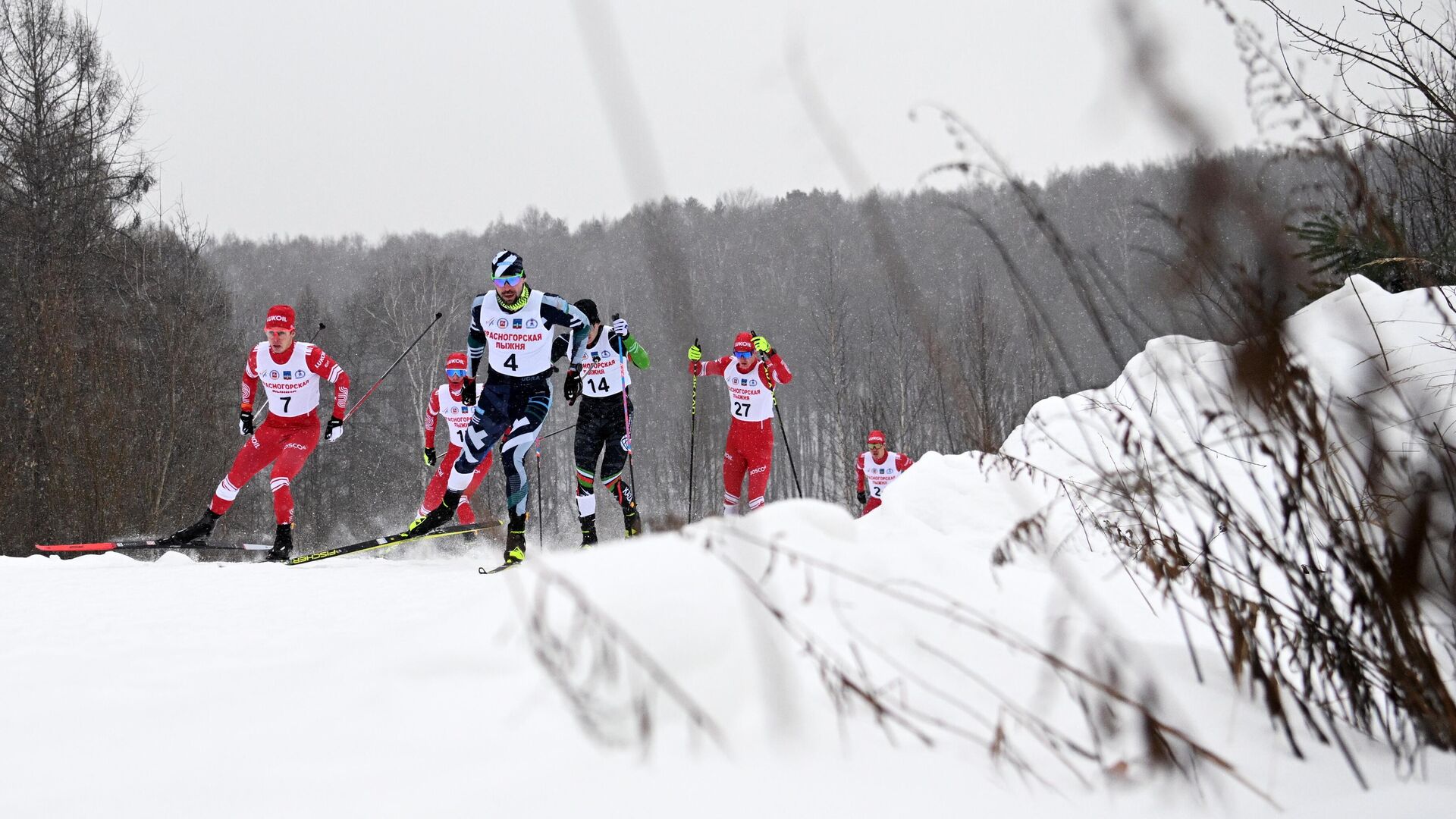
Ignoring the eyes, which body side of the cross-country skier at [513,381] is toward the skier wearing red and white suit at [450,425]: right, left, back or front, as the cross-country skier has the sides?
back

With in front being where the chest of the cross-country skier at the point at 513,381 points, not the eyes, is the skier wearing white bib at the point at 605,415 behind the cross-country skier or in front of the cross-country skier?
behind

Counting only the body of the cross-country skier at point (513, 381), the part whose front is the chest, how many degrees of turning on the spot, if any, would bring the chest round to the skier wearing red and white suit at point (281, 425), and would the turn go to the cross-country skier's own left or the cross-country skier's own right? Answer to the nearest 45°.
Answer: approximately 135° to the cross-country skier's own right

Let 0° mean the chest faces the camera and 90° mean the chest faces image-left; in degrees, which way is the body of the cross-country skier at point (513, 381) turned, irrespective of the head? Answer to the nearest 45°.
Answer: approximately 0°

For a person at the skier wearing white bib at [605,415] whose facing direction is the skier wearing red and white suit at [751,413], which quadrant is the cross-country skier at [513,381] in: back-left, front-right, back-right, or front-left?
back-right

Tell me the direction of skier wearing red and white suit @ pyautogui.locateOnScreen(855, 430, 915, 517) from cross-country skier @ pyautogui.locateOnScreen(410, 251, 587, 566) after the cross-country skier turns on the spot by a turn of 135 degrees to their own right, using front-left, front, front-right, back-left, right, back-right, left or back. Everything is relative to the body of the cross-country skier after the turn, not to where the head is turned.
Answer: right
